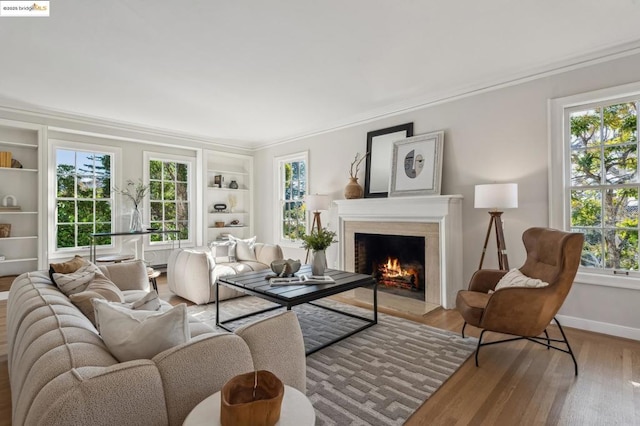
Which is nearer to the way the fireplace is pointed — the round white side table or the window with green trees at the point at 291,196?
the round white side table

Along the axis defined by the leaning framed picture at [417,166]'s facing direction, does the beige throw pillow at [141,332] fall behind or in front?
in front

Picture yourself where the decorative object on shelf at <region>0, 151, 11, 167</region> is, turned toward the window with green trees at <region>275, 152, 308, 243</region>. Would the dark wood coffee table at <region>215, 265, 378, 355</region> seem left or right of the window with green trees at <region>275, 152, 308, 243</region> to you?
right

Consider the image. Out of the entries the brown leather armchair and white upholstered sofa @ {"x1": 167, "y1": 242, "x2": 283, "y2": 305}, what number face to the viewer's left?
1

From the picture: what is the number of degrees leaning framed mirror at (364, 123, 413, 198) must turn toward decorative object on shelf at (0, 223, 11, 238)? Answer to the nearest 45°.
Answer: approximately 45° to its right

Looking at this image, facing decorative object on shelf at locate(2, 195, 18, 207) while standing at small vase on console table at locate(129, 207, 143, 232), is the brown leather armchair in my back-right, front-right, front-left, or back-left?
back-left

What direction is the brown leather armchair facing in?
to the viewer's left

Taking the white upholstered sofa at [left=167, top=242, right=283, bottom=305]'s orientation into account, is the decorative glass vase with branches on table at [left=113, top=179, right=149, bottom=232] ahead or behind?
behind

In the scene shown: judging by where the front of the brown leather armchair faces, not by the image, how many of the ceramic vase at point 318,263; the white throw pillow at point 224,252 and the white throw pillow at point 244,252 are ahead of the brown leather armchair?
3

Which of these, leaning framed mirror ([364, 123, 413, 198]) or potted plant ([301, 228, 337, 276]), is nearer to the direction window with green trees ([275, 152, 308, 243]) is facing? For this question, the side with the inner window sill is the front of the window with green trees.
the potted plant
